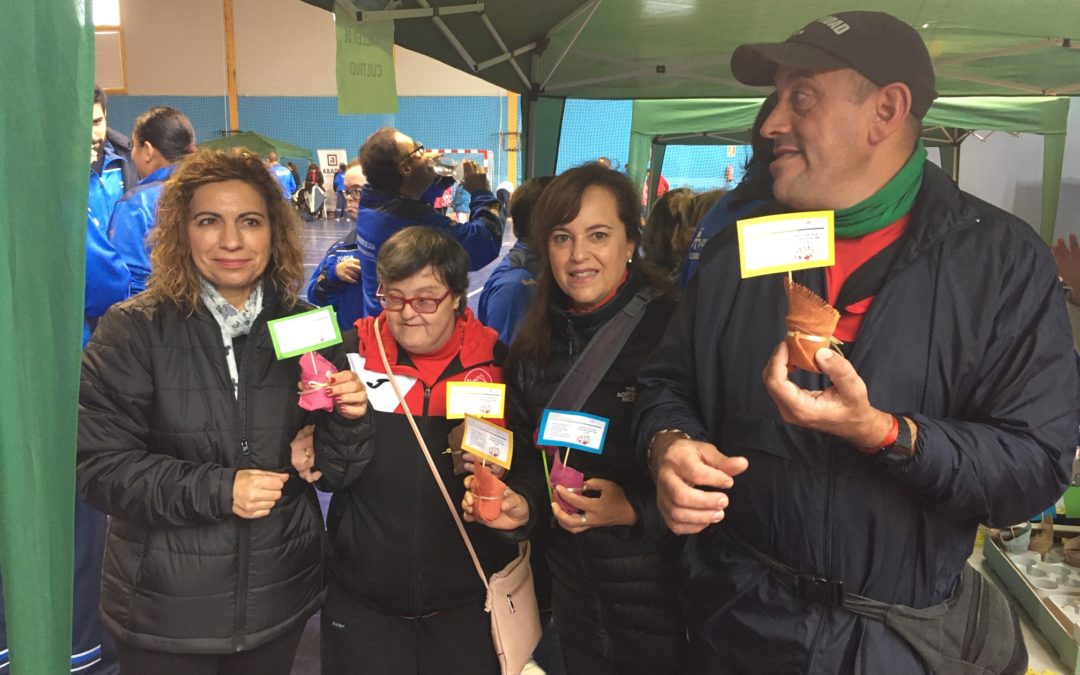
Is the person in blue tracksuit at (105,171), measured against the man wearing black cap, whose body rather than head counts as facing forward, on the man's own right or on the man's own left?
on the man's own right

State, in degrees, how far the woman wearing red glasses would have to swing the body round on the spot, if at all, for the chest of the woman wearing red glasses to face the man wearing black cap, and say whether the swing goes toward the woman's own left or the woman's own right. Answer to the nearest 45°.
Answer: approximately 45° to the woman's own left

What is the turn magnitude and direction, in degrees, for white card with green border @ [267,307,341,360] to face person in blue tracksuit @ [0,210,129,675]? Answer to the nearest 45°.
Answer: approximately 135° to its right

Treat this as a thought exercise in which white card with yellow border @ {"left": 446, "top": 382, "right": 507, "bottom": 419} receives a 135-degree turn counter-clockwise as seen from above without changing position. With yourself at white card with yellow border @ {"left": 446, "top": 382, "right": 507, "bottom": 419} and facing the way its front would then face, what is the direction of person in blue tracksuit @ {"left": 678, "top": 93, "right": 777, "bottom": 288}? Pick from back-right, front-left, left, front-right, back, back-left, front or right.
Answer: front-right

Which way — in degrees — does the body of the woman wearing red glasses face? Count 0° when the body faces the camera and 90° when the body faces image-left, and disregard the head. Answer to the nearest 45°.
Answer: approximately 0°

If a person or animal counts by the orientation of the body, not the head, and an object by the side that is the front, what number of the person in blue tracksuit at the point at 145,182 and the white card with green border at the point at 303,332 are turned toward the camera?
1

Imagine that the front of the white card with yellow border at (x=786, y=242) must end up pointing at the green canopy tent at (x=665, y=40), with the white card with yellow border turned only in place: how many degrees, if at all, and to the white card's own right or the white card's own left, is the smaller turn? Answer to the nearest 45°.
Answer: approximately 180°
